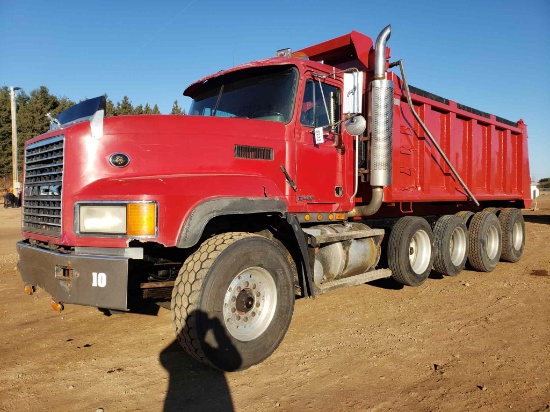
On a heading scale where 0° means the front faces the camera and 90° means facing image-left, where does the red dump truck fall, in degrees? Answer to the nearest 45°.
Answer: approximately 45°
